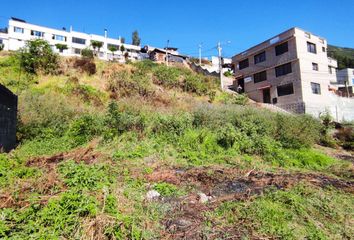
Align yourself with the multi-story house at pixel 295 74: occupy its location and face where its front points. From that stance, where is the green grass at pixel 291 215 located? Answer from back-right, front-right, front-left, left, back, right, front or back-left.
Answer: front-left

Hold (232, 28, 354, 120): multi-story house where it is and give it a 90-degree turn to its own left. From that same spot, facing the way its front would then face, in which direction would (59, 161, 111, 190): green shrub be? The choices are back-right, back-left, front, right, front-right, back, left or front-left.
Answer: front-right

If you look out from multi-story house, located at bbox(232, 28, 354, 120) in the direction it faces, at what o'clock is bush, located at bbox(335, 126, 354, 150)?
The bush is roughly at 10 o'clock from the multi-story house.

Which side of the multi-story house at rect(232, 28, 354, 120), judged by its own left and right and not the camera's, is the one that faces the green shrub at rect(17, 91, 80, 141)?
front

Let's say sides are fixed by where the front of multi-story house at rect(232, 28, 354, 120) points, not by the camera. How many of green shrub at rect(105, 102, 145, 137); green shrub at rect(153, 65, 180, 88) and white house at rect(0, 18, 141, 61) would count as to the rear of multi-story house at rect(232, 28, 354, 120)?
0

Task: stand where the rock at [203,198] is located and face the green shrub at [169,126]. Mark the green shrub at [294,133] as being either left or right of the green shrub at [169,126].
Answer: right

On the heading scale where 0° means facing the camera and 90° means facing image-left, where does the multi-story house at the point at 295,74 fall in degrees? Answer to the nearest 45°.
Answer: approximately 45°

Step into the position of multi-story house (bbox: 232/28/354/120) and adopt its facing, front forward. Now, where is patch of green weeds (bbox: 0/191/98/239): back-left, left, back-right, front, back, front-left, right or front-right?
front-left

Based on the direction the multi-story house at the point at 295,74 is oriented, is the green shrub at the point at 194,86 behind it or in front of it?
in front

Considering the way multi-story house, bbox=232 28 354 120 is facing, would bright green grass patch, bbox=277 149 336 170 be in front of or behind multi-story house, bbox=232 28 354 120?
in front

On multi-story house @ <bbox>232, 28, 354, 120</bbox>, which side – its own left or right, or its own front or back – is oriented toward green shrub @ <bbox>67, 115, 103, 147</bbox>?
front

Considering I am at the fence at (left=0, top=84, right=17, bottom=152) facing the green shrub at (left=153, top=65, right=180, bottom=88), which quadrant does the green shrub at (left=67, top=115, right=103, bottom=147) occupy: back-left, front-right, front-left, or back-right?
front-right

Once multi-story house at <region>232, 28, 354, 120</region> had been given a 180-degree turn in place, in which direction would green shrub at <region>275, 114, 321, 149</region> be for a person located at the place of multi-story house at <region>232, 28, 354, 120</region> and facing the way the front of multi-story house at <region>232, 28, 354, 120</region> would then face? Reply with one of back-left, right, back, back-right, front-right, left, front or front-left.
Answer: back-right

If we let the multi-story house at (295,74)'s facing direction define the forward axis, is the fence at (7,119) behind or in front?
in front

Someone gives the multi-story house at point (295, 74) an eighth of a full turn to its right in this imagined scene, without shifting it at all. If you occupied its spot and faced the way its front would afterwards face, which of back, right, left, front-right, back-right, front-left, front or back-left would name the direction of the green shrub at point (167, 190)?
left

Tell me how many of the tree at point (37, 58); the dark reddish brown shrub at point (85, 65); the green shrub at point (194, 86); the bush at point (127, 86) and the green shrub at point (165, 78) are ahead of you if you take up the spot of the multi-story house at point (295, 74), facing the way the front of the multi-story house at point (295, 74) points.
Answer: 5
